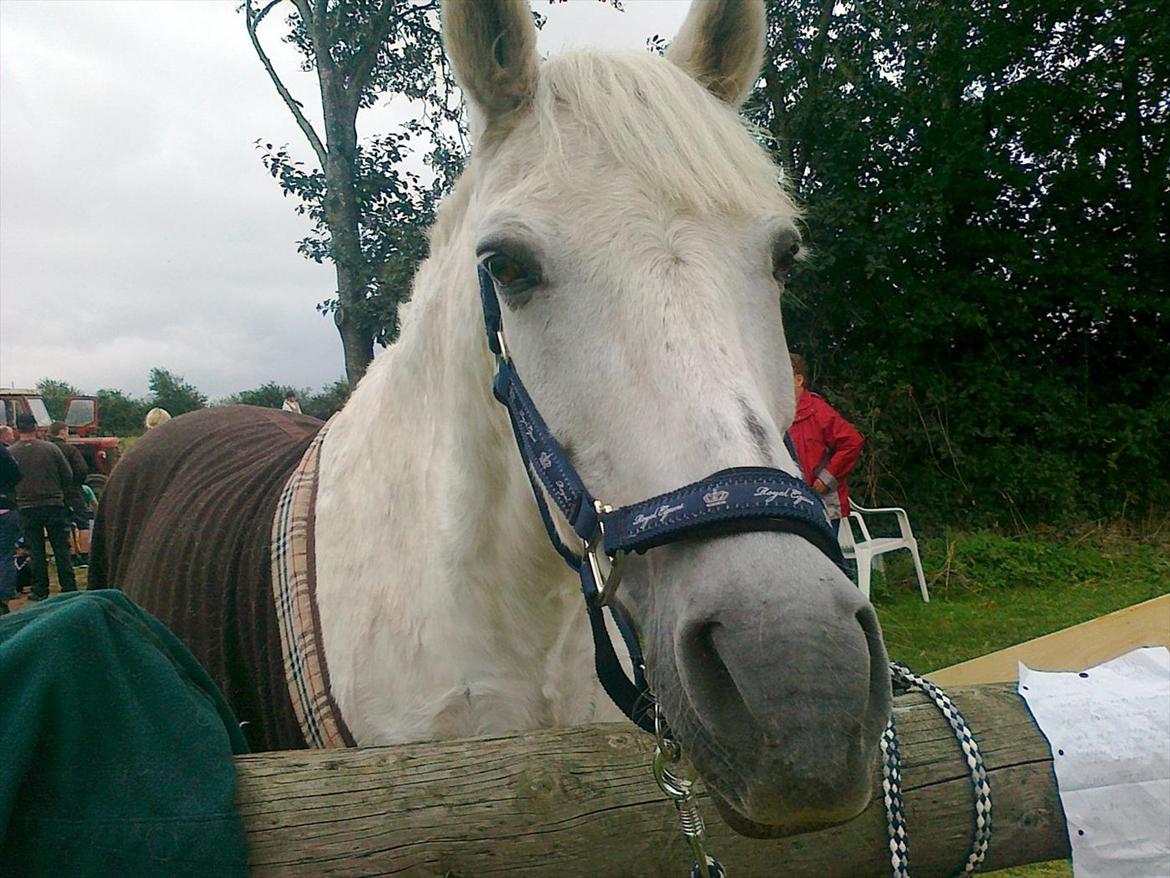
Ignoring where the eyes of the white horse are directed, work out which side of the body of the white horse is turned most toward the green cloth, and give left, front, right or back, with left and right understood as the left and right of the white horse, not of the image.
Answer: right

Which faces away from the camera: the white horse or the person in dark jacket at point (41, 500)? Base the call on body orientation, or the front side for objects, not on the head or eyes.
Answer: the person in dark jacket

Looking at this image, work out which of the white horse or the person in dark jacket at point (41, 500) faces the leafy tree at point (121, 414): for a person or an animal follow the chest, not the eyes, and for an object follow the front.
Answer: the person in dark jacket

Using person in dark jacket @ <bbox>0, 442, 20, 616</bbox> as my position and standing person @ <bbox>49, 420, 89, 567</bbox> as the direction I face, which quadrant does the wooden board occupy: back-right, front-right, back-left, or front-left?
back-right

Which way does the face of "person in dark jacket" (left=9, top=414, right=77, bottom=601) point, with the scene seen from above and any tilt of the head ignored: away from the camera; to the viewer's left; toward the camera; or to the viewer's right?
away from the camera

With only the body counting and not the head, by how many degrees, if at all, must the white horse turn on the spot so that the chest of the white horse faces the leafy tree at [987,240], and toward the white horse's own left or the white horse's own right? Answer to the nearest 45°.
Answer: approximately 90° to the white horse's own left

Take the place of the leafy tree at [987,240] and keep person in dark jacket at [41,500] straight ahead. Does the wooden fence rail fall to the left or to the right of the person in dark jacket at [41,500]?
left

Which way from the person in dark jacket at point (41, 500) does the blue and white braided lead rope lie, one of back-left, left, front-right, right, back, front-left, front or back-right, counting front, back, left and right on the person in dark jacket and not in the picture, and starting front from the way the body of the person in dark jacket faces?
back

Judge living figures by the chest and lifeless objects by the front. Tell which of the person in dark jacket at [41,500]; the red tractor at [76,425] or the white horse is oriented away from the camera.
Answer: the person in dark jacket

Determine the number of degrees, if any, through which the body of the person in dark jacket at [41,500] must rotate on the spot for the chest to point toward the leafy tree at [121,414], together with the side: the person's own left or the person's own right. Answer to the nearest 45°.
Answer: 0° — they already face it

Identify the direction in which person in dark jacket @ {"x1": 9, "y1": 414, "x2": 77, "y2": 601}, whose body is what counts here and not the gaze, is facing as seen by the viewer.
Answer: away from the camera
